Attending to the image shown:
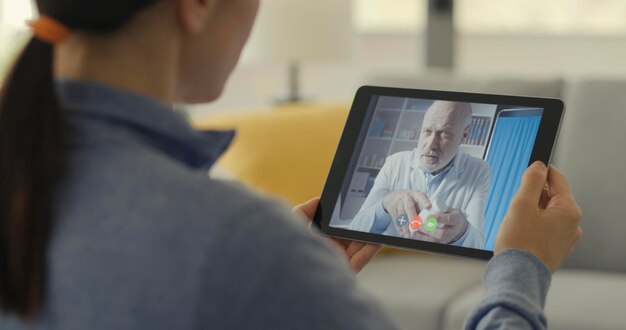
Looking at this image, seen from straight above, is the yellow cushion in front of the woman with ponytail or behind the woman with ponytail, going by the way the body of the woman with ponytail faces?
in front

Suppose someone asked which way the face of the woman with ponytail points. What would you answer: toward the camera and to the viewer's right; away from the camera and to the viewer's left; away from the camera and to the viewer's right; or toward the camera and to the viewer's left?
away from the camera and to the viewer's right

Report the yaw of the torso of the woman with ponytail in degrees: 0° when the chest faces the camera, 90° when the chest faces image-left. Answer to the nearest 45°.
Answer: approximately 225°
